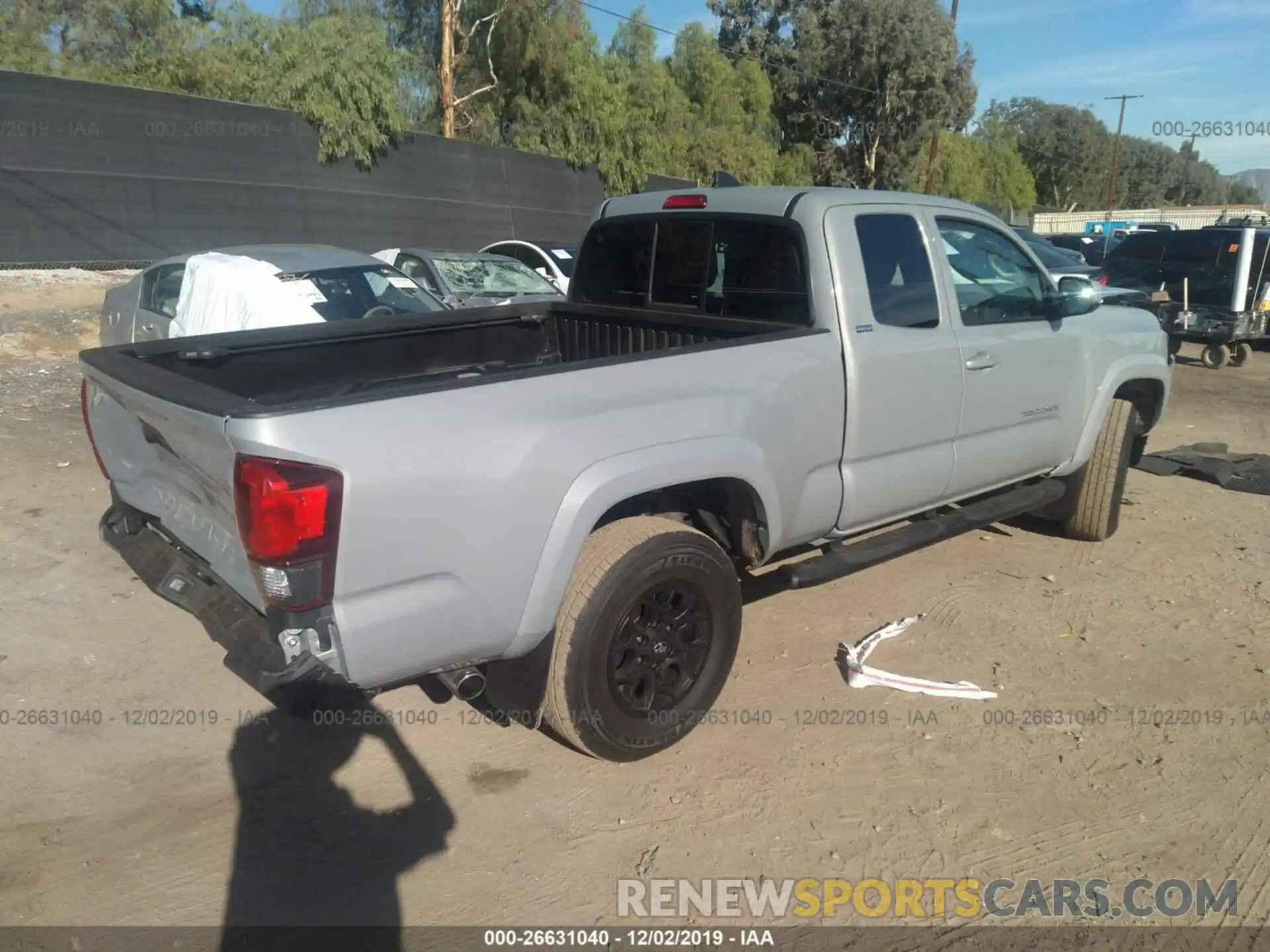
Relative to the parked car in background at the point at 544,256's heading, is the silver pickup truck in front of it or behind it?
in front

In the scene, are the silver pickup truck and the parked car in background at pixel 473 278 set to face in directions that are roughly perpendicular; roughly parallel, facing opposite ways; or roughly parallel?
roughly perpendicular

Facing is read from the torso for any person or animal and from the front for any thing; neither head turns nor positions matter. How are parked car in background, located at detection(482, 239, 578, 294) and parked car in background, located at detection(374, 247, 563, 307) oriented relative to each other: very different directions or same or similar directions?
same or similar directions

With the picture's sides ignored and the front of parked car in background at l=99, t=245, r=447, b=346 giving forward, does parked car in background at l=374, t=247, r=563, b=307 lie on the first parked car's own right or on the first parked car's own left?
on the first parked car's own left

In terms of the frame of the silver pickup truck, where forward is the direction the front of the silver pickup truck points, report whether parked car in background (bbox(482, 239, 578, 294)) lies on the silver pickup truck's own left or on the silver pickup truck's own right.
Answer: on the silver pickup truck's own left

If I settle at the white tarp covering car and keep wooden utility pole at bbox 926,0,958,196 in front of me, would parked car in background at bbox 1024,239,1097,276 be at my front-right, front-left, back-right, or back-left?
front-right

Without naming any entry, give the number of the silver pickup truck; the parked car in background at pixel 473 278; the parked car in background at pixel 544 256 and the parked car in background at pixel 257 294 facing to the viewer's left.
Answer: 0

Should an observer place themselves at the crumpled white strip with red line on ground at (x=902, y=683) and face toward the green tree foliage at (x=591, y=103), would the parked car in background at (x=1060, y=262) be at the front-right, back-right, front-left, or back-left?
front-right

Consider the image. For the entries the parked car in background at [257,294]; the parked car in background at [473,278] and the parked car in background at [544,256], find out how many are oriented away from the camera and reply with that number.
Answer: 0

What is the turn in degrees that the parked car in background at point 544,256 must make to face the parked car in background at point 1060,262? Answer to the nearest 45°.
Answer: approximately 45° to its left

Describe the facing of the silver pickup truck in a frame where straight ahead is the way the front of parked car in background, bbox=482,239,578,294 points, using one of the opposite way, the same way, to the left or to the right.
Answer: to the left

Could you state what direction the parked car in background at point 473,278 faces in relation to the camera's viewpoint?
facing the viewer and to the right of the viewer

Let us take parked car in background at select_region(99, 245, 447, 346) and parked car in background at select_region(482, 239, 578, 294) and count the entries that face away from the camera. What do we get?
0

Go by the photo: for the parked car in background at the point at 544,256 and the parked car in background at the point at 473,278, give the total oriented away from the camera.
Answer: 0

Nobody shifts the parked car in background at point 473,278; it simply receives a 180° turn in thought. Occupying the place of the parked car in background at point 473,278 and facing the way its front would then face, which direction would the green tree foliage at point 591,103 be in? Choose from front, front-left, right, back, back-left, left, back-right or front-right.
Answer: front-right

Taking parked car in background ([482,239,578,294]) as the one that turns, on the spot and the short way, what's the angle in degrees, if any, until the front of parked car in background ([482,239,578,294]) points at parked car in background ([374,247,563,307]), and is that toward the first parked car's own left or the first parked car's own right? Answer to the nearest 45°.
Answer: approximately 45° to the first parked car's own right

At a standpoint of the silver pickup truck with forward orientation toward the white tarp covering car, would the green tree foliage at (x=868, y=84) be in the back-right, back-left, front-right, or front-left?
front-right
